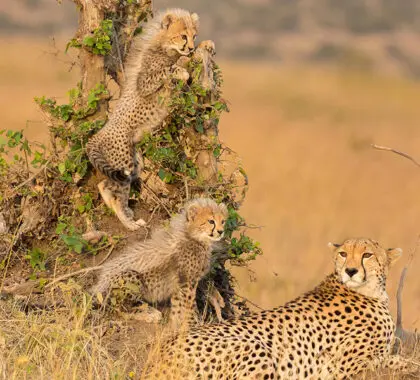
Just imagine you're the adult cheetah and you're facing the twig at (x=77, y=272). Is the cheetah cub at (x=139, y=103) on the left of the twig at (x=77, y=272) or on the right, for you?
right

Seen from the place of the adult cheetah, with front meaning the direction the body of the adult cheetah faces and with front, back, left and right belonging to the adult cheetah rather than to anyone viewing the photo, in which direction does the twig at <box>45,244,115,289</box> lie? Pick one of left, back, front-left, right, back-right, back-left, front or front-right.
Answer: back

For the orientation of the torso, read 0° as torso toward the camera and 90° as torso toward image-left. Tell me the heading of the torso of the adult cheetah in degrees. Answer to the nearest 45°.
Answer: approximately 270°

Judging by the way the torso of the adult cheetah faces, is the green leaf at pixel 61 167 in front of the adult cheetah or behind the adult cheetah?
behind

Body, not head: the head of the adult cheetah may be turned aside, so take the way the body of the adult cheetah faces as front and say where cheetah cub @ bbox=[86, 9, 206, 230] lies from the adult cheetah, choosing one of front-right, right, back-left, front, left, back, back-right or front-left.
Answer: back-left

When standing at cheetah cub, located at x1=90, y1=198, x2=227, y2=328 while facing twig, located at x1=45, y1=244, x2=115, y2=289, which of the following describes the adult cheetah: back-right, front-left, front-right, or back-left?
back-left
